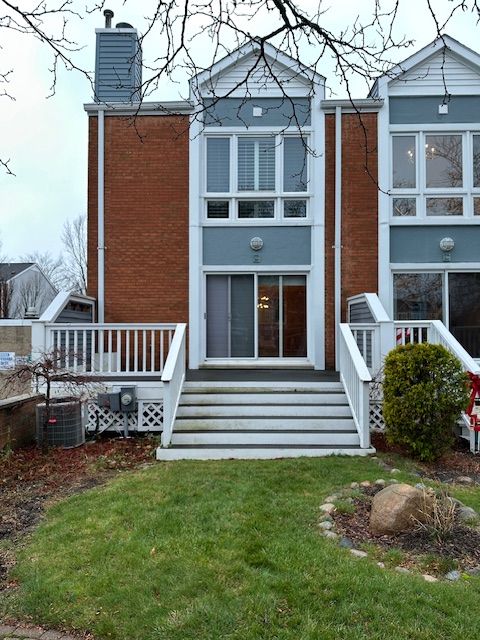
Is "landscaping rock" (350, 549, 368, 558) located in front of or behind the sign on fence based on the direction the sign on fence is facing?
in front

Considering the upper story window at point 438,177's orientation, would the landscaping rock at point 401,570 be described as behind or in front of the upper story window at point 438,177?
in front

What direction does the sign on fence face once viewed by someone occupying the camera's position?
facing the viewer

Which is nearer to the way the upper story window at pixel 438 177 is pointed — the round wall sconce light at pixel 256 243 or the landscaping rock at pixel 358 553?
the landscaping rock

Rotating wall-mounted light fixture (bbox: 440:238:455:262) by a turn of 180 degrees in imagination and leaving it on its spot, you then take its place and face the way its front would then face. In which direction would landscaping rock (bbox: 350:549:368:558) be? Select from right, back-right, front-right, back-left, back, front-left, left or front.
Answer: back

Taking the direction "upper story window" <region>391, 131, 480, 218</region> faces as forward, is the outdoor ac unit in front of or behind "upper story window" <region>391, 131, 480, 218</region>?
in front

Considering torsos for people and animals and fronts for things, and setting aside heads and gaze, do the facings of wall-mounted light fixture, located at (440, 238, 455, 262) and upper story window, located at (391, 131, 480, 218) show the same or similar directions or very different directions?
same or similar directions

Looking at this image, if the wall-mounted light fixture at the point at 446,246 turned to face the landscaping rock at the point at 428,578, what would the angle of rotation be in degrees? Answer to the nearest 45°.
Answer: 0° — it already faces it

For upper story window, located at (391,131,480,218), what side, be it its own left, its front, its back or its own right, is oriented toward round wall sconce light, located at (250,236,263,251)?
right

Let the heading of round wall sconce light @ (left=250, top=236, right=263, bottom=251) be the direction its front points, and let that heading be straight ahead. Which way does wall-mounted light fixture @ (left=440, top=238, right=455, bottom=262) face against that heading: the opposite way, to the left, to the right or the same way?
the same way

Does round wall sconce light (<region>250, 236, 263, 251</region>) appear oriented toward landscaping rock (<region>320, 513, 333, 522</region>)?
yes

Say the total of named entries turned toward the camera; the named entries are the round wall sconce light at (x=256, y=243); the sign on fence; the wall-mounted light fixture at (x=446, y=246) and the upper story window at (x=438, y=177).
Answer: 4

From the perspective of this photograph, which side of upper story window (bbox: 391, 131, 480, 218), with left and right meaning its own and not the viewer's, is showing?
front

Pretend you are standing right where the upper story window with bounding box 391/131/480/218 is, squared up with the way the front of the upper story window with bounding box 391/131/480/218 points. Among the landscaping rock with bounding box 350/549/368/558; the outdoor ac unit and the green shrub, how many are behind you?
0

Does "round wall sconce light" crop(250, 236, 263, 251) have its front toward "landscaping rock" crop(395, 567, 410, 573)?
yes

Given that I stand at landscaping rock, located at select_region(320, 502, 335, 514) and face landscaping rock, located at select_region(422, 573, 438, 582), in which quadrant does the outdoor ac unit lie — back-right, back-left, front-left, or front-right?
back-right

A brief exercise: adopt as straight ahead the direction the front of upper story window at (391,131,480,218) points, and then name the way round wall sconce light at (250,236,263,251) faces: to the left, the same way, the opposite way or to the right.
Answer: the same way
